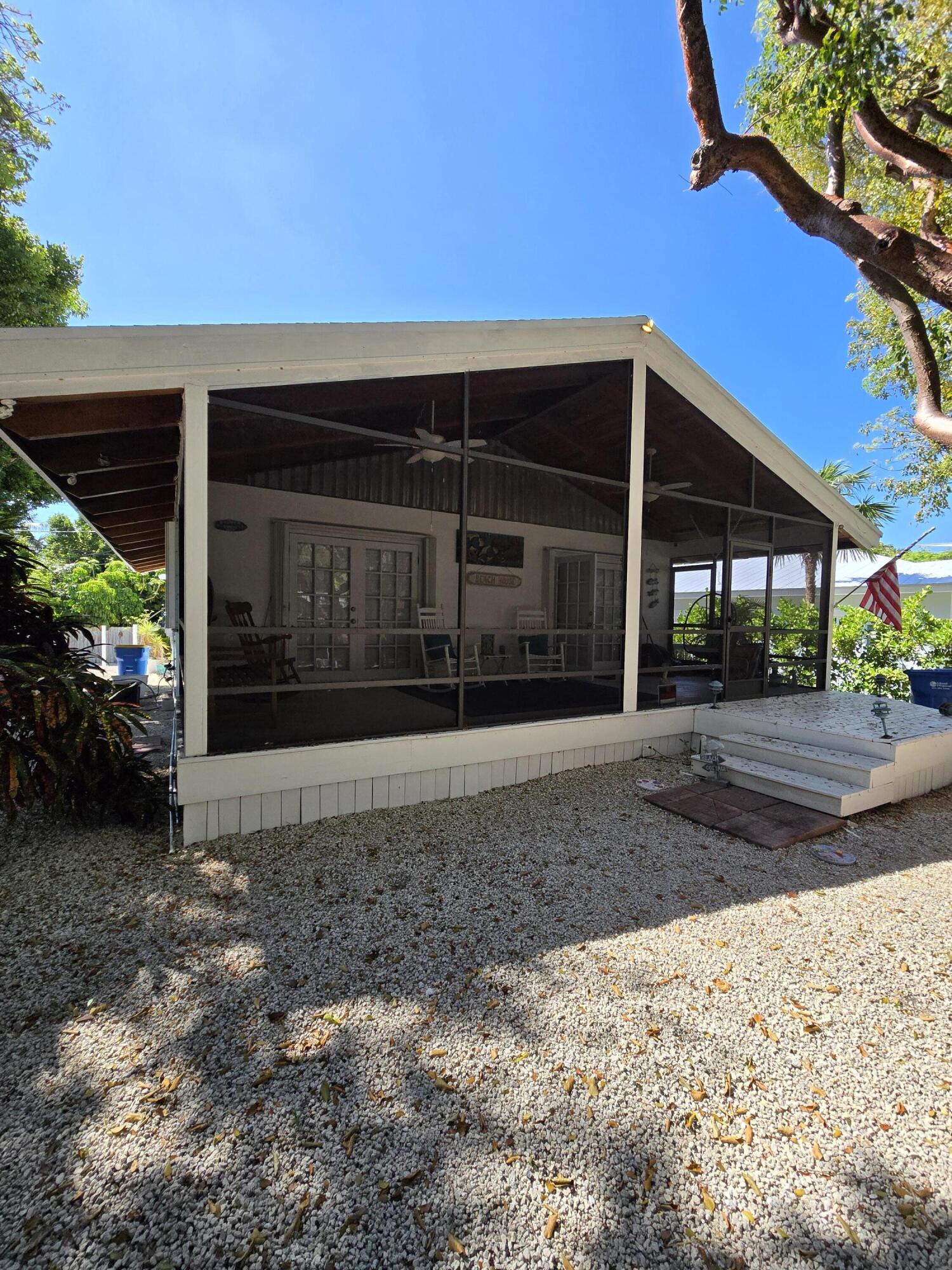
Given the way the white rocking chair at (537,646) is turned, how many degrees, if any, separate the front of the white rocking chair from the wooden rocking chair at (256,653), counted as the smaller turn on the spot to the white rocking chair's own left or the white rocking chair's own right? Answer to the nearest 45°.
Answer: approximately 90° to the white rocking chair's own right

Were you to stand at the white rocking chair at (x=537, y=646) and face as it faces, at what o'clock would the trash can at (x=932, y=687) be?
The trash can is roughly at 11 o'clock from the white rocking chair.

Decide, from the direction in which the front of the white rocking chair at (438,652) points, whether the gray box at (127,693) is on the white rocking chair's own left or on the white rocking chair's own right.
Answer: on the white rocking chair's own right

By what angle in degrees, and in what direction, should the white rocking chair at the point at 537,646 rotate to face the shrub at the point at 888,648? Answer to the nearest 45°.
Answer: approximately 45° to its left

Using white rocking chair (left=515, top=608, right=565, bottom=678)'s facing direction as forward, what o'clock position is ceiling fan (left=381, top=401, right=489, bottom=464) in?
The ceiling fan is roughly at 2 o'clock from the white rocking chair.

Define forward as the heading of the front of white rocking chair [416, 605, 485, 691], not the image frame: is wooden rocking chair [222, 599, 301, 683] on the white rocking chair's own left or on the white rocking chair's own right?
on the white rocking chair's own right

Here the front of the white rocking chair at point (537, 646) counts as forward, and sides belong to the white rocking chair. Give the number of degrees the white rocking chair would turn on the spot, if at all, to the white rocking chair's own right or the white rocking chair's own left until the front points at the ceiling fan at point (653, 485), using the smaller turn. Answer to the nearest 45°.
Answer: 0° — it already faces it

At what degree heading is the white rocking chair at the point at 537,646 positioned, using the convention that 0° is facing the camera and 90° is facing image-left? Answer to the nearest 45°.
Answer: approximately 315°

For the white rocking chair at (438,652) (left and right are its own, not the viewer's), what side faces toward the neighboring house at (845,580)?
left

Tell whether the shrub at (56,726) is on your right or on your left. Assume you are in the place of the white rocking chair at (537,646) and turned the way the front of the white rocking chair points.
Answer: on your right
